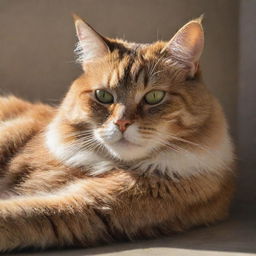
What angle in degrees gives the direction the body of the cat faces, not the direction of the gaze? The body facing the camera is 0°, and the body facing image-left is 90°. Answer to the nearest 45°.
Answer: approximately 315°
